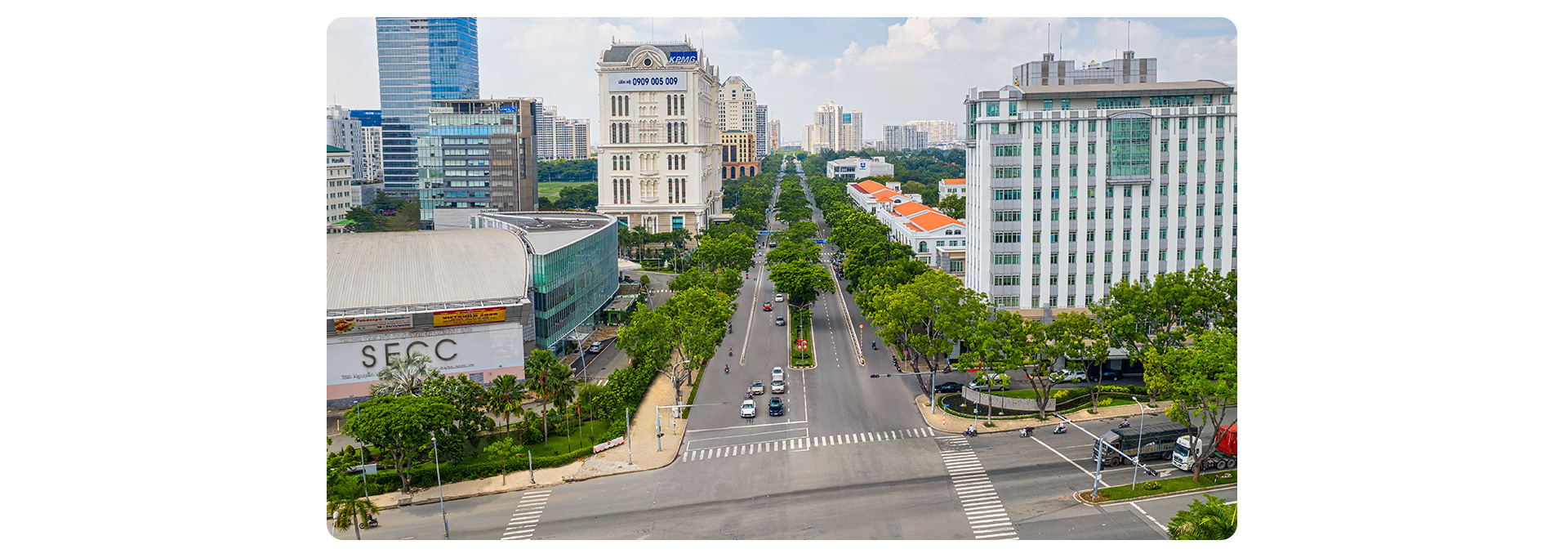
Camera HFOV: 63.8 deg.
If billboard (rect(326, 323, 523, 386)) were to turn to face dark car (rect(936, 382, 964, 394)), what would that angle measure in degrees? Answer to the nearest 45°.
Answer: approximately 90° to its left

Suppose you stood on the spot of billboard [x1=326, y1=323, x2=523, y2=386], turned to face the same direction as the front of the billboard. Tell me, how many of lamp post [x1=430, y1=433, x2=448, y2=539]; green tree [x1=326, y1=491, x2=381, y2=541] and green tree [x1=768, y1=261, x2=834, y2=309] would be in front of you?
2

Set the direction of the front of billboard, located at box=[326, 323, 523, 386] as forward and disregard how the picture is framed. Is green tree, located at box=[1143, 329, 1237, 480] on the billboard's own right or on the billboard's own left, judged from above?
on the billboard's own left

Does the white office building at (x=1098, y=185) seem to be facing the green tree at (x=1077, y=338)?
yes

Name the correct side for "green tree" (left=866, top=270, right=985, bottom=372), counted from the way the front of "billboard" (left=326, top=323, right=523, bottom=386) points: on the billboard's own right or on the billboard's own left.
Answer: on the billboard's own left

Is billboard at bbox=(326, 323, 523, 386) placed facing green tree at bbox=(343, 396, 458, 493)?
yes

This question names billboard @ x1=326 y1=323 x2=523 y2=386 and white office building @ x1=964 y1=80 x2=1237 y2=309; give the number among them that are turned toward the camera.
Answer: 2

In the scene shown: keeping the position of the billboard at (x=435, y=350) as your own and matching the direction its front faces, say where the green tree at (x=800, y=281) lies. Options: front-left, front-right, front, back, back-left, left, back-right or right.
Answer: back-left

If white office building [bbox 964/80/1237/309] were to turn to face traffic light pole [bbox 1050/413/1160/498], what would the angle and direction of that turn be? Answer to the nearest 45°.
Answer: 0° — it already faces it
